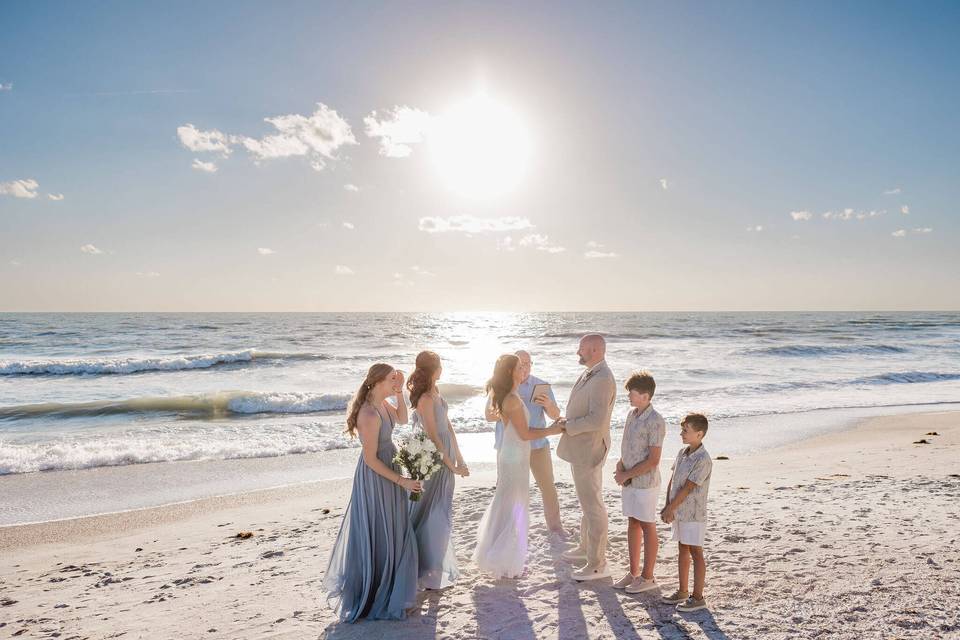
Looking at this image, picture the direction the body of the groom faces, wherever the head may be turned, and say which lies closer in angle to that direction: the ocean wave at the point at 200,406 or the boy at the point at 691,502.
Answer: the ocean wave

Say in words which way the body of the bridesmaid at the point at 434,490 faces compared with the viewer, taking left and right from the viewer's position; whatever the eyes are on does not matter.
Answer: facing to the right of the viewer

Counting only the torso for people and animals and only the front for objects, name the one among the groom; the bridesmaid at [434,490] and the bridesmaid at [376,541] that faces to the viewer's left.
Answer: the groom

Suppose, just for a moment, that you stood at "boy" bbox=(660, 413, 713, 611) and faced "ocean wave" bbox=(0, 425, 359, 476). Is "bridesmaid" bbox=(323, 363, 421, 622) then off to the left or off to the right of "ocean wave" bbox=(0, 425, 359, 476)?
left

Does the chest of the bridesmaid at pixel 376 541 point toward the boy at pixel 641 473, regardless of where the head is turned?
yes

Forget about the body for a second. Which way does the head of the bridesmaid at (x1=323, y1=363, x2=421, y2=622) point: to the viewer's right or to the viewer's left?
to the viewer's right

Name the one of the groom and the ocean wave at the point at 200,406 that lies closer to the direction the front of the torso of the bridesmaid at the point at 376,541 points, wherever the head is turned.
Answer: the groom

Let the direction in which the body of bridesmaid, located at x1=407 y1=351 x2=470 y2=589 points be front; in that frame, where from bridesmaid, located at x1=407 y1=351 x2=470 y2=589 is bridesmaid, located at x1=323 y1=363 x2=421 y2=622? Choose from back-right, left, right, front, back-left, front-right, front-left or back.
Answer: back-right

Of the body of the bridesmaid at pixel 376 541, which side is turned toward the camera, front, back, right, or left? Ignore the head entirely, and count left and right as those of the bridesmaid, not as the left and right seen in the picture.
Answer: right

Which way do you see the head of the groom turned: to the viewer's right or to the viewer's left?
to the viewer's left

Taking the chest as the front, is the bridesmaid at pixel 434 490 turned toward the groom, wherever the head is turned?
yes

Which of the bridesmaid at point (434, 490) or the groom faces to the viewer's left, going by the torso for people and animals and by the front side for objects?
the groom

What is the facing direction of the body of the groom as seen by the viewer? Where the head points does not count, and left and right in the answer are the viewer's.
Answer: facing to the left of the viewer

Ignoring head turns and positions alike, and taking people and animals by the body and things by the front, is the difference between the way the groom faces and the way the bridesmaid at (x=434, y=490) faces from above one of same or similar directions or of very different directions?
very different directions
